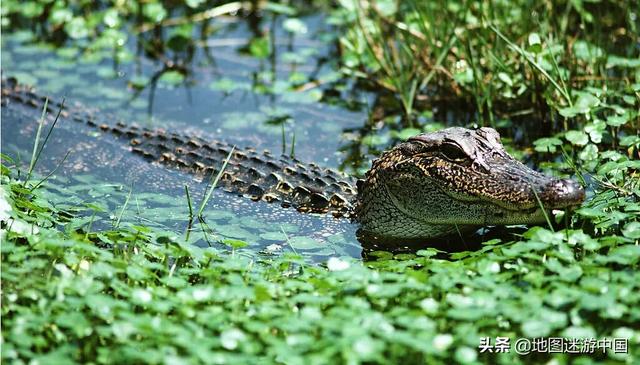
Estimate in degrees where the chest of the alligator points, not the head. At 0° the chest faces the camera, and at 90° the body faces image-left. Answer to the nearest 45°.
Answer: approximately 315°
